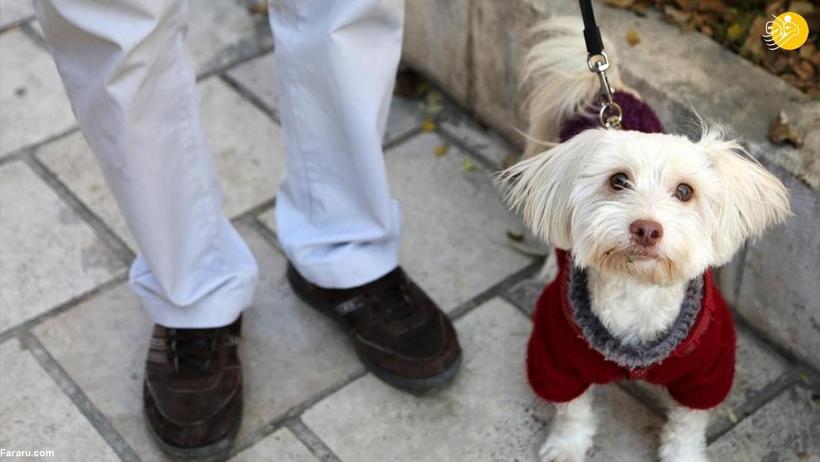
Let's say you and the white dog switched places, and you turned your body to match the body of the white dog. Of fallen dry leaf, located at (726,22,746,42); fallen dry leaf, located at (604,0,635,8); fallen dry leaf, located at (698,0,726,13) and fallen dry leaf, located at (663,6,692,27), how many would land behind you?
4

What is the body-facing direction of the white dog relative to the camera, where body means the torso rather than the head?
toward the camera

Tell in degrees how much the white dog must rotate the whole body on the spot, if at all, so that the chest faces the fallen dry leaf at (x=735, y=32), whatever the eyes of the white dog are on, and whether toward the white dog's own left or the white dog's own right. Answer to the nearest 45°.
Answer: approximately 180°

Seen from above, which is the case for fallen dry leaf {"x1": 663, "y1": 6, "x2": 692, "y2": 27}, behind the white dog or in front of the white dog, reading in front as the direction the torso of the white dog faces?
behind

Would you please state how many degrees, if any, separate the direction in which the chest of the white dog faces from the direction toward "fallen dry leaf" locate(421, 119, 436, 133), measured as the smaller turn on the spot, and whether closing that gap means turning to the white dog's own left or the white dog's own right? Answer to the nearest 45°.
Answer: approximately 135° to the white dog's own right

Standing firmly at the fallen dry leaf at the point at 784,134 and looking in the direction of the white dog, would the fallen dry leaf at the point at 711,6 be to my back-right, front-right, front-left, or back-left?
back-right

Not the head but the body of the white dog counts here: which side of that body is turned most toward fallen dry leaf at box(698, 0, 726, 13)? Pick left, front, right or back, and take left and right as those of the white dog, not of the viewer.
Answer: back

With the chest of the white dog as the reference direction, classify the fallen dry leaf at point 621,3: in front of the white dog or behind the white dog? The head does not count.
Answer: behind
